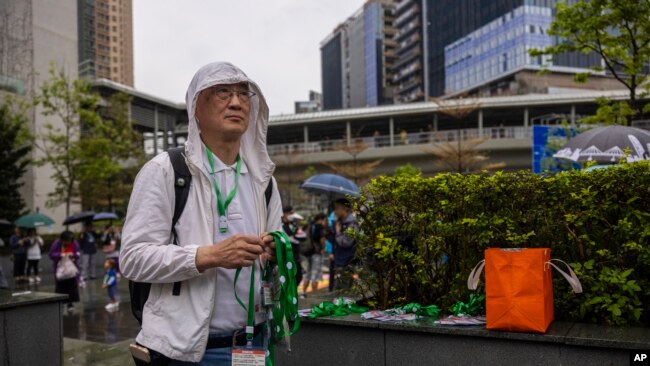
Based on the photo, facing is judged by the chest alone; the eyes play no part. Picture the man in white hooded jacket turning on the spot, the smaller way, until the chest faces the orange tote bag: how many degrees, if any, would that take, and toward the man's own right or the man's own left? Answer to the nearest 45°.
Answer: approximately 90° to the man's own left

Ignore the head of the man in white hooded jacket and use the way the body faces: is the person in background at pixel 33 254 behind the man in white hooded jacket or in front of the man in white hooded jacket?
behind

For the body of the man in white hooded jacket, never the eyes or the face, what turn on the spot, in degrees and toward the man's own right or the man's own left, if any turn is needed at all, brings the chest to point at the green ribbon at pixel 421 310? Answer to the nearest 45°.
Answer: approximately 90° to the man's own left

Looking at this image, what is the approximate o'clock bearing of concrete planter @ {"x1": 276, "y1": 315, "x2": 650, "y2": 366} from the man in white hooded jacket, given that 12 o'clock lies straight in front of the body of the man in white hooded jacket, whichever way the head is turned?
The concrete planter is roughly at 9 o'clock from the man in white hooded jacket.

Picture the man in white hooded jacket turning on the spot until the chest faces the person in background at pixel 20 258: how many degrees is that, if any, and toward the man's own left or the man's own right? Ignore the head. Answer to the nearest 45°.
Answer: approximately 135° to the man's own left

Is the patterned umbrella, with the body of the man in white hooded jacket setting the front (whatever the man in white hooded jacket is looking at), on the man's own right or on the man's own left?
on the man's own left

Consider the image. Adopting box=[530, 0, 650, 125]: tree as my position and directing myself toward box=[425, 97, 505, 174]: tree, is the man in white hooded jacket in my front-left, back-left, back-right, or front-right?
back-left

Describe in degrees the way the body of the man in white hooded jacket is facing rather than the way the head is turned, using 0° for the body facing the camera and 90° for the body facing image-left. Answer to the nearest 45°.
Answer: approximately 315°

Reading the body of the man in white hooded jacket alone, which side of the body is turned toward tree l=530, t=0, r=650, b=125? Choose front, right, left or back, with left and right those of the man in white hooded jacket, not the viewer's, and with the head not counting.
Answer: left

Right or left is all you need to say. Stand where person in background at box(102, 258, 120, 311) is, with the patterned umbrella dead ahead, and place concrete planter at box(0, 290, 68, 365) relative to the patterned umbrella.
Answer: right
